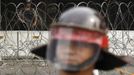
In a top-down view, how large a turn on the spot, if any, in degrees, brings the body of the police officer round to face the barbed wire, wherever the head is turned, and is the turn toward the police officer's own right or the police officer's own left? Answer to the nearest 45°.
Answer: approximately 135° to the police officer's own right

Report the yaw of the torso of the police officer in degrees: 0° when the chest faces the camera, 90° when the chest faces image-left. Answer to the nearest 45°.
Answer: approximately 45°
